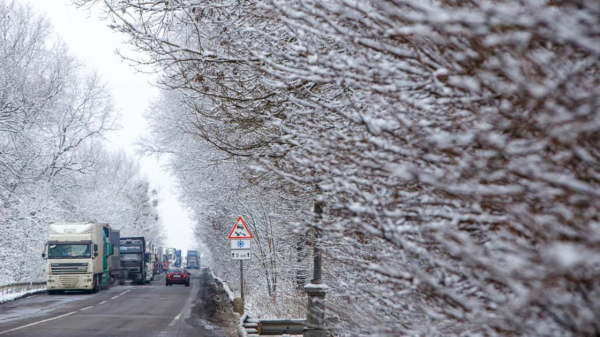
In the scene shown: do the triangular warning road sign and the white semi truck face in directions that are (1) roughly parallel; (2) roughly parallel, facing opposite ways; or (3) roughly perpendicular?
roughly parallel

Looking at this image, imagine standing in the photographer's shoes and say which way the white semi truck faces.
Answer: facing the viewer

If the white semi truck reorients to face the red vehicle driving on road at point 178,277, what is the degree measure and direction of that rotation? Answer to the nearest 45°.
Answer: approximately 135° to its left

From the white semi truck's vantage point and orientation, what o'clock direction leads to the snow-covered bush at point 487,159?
The snow-covered bush is roughly at 12 o'clock from the white semi truck.

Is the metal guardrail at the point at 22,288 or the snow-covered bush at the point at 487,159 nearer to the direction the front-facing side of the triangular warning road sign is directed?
the snow-covered bush

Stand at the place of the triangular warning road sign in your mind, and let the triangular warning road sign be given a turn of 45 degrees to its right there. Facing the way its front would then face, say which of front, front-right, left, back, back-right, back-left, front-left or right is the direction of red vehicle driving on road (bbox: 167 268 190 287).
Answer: back-right

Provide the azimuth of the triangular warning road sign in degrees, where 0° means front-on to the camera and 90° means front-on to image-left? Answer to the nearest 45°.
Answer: approximately 0°

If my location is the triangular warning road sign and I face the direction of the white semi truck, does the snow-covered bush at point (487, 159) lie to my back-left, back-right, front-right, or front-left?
back-left

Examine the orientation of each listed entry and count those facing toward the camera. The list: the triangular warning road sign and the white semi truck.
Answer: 2

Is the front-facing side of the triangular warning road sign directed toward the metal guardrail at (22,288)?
no

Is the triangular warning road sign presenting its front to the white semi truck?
no
